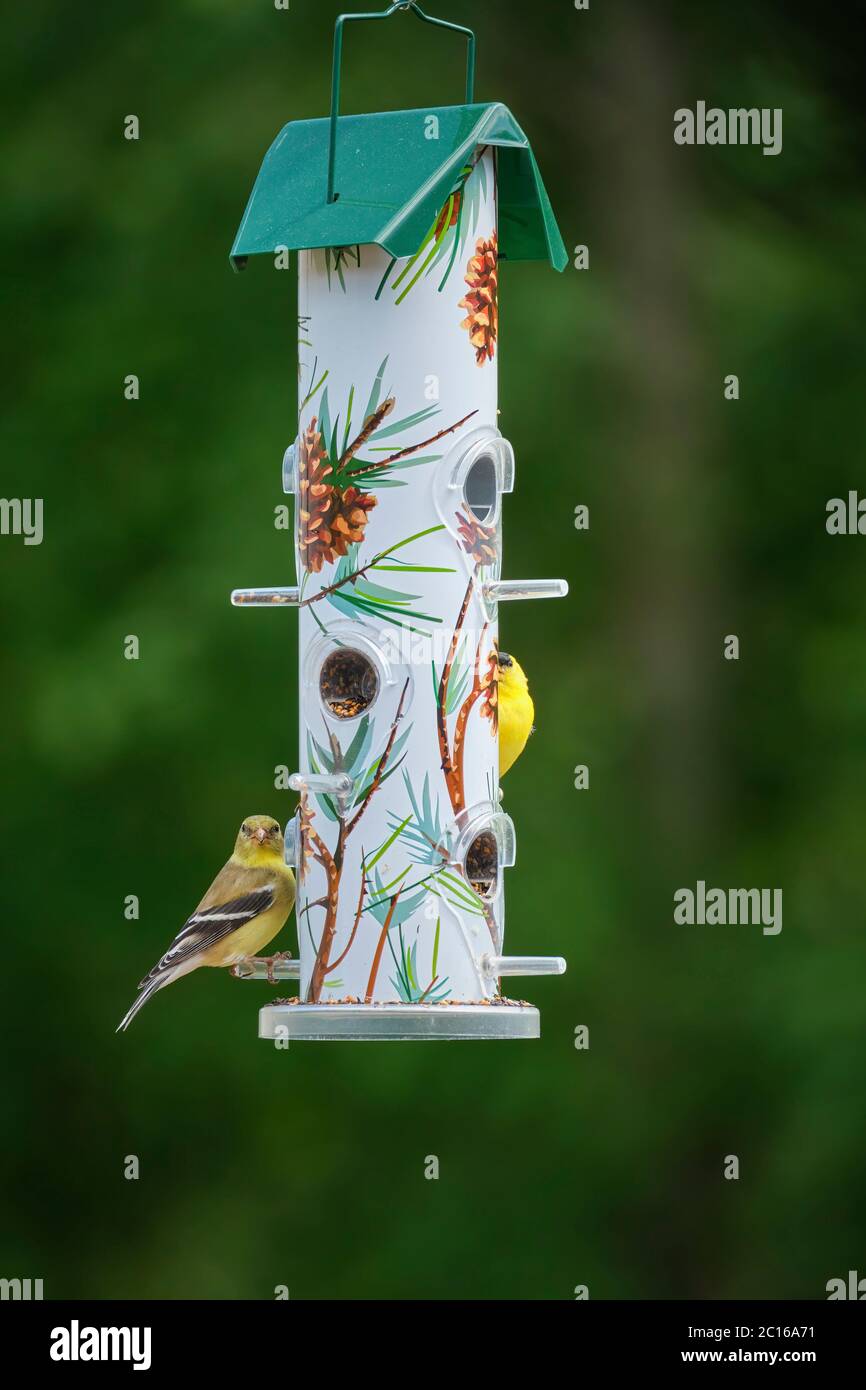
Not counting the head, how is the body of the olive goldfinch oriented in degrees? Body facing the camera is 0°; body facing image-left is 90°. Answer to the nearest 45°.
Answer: approximately 270°
